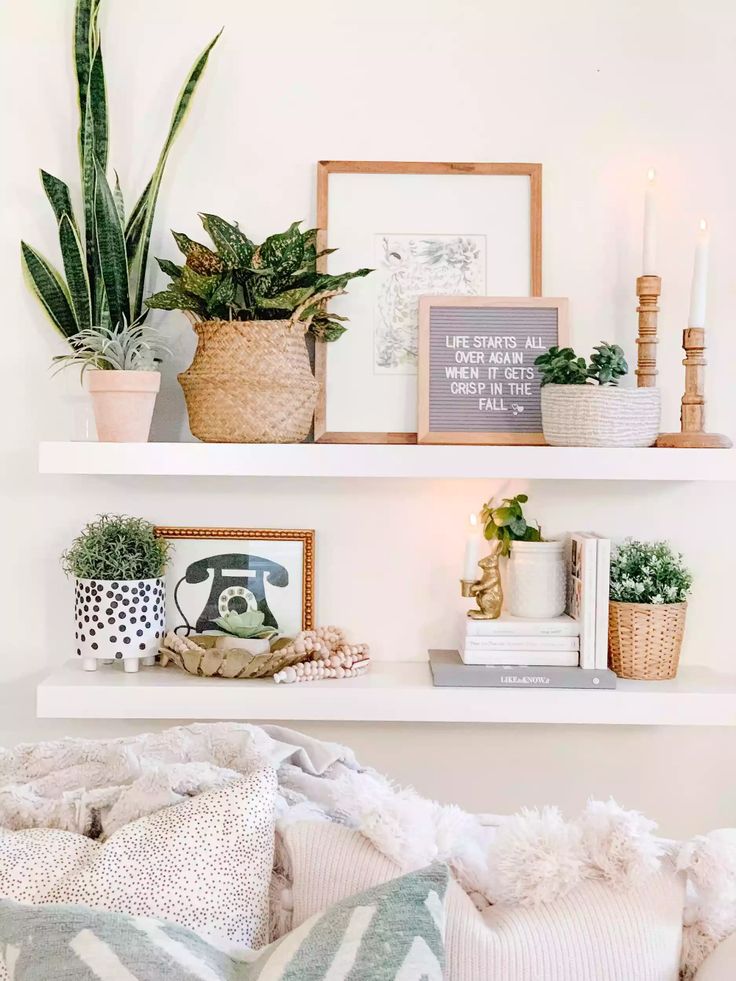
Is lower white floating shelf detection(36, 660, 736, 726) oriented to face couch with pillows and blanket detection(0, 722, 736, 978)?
yes

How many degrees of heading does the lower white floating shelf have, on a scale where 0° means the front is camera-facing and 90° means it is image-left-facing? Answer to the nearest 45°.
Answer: approximately 0°

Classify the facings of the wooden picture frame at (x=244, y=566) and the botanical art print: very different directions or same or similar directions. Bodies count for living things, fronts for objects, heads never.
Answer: same or similar directions

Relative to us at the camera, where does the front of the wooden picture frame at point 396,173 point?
facing the viewer

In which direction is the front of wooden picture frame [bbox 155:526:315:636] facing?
toward the camera

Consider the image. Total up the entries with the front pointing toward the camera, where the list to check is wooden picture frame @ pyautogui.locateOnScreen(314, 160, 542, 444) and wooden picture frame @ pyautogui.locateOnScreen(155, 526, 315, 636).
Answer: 2

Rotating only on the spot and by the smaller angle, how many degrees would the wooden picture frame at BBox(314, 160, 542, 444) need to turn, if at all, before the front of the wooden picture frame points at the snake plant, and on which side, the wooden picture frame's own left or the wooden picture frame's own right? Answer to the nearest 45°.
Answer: approximately 90° to the wooden picture frame's own right

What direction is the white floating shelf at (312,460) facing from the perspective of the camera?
toward the camera

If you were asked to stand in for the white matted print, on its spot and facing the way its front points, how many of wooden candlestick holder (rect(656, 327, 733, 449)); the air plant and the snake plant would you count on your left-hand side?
1
